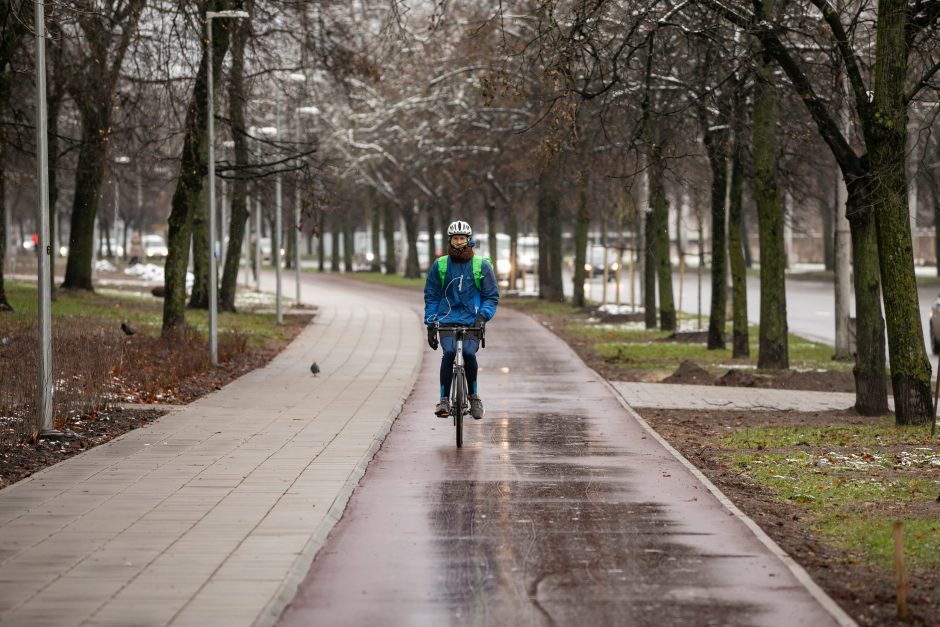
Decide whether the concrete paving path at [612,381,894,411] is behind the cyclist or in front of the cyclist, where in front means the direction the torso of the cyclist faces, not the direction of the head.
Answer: behind

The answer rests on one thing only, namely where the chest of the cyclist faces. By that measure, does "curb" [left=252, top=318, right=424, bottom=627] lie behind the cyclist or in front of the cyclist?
in front

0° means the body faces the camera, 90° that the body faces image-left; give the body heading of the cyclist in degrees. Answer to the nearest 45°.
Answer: approximately 0°

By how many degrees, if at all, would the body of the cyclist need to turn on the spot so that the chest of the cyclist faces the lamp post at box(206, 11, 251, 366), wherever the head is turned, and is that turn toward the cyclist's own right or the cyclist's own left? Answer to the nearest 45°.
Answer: approximately 180°

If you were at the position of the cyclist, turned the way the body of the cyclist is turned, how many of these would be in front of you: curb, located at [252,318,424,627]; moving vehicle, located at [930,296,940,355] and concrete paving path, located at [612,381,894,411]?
1

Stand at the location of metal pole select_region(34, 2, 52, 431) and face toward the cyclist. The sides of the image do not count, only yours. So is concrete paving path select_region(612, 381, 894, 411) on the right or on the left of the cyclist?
left

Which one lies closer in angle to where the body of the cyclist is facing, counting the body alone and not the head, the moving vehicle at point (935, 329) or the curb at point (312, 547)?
the curb

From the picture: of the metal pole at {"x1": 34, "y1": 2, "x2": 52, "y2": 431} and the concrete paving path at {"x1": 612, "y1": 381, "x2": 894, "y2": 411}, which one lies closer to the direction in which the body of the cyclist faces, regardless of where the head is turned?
the metal pole

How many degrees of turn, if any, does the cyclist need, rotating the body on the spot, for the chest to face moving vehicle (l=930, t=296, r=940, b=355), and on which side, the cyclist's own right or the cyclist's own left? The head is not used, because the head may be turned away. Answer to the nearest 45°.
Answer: approximately 135° to the cyclist's own left

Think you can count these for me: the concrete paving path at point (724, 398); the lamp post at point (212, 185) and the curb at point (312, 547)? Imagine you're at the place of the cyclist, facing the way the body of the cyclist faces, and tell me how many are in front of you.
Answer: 1

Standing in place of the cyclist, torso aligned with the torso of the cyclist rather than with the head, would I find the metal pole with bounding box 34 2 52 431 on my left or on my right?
on my right
